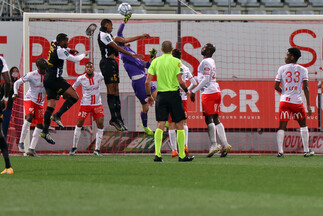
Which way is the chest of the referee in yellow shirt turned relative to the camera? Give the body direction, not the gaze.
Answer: away from the camera

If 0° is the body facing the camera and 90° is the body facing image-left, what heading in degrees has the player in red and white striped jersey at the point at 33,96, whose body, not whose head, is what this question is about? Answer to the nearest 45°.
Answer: approximately 315°

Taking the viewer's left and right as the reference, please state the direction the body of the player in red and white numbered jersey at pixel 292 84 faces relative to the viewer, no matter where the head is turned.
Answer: facing away from the viewer

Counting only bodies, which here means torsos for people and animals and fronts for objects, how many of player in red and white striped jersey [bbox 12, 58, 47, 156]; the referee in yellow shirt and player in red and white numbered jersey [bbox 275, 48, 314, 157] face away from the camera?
2

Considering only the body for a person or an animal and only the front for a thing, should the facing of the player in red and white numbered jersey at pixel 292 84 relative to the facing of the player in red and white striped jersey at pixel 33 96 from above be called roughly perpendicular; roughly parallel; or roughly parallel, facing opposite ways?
roughly perpendicular

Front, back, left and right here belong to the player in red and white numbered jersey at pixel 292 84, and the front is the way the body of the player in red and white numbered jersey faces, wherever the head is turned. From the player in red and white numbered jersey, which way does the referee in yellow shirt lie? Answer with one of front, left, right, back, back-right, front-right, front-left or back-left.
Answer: back-left

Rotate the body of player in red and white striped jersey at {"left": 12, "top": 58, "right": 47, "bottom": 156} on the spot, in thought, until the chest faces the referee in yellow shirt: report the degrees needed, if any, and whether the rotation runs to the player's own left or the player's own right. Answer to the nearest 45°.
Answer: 0° — they already face them
